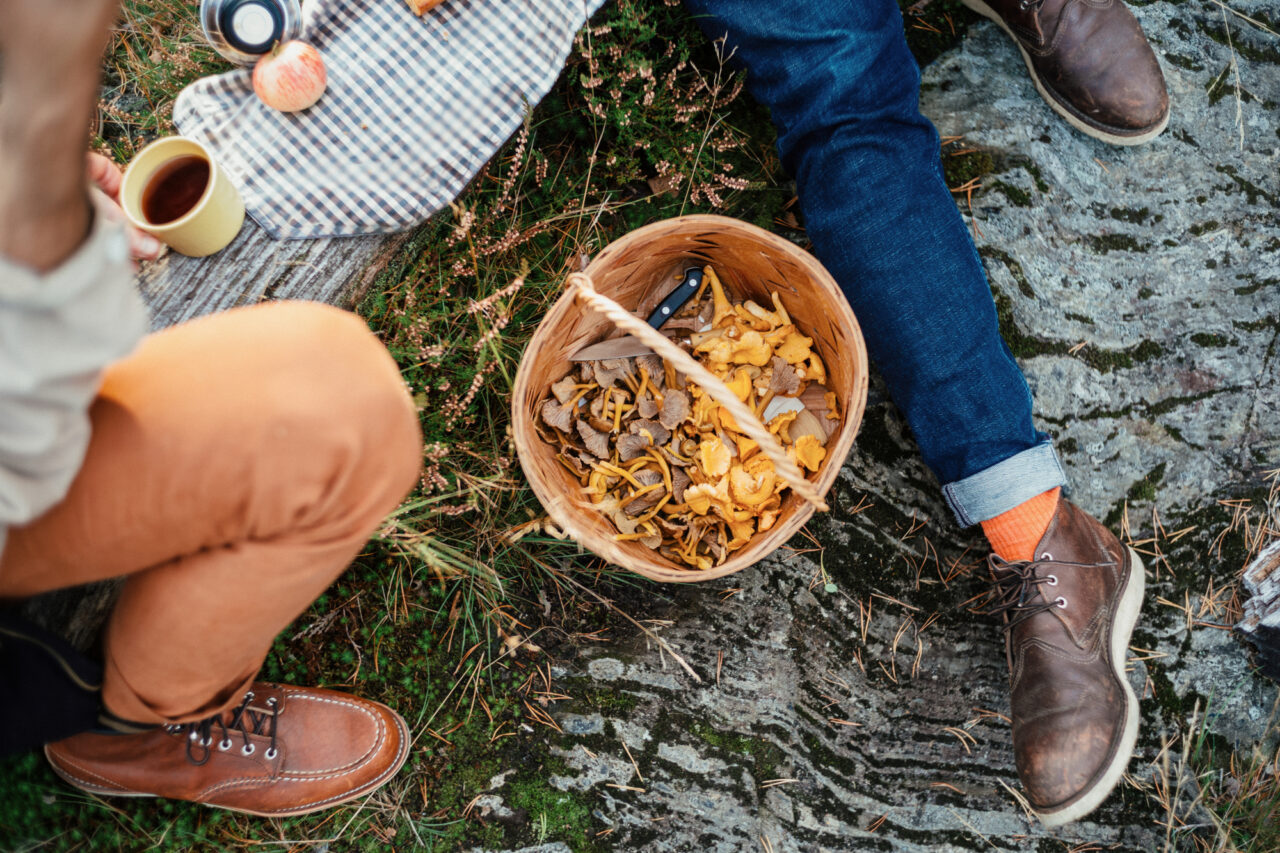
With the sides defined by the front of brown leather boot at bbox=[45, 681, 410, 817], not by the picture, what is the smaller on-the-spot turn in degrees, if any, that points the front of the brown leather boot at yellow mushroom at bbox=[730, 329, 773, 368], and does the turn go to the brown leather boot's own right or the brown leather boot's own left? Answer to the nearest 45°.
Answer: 0° — it already faces it

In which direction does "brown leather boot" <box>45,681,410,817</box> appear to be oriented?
to the viewer's right

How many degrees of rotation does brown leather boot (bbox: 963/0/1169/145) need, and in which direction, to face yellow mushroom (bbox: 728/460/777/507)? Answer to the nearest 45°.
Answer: approximately 90° to its right
